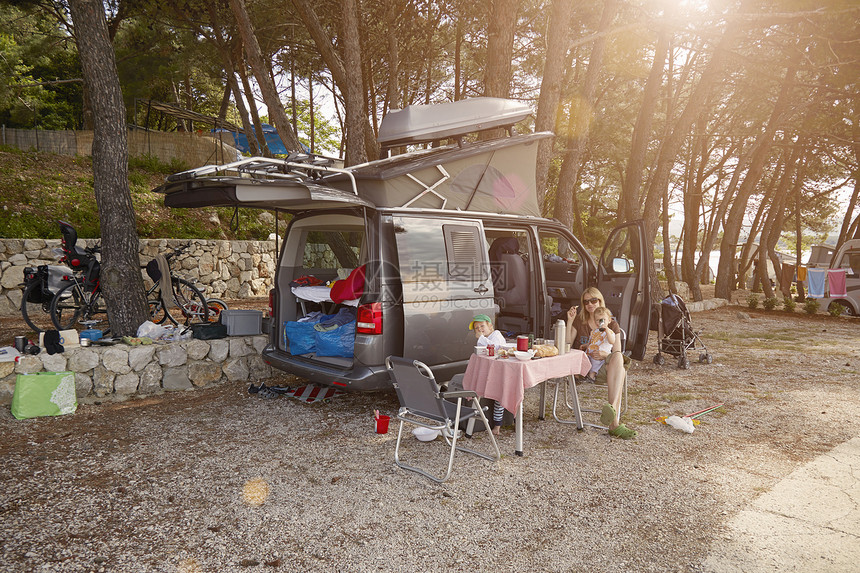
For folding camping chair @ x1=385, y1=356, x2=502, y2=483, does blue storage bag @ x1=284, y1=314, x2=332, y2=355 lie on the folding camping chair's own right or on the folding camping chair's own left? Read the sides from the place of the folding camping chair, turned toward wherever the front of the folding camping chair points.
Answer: on the folding camping chair's own left

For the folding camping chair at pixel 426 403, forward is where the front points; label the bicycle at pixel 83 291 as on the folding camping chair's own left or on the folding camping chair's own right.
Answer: on the folding camping chair's own left

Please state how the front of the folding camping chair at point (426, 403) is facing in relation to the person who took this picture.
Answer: facing away from the viewer and to the right of the viewer

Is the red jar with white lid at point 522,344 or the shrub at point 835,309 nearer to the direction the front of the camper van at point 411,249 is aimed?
the shrub

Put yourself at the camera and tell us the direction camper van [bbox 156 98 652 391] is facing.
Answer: facing away from the viewer and to the right of the viewer

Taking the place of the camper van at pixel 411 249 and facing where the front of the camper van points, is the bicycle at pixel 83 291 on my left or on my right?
on my left

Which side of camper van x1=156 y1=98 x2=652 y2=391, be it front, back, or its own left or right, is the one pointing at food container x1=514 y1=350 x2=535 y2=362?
right

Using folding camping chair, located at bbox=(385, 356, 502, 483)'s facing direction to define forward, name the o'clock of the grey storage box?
The grey storage box is roughly at 9 o'clock from the folding camping chair.

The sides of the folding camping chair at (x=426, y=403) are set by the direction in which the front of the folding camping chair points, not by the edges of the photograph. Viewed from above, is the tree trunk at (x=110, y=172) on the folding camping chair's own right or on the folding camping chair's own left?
on the folding camping chair's own left
